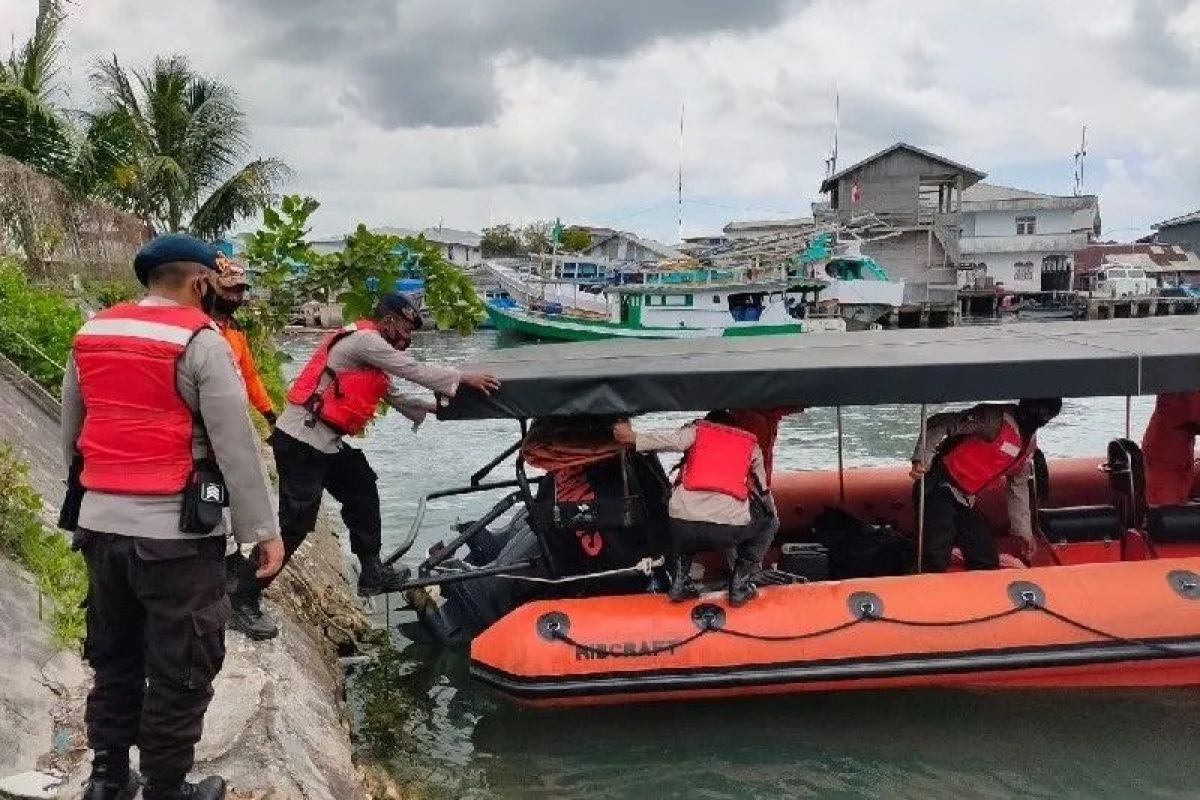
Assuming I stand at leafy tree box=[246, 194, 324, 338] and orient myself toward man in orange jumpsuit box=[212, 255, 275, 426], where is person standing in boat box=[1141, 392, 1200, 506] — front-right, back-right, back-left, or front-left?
front-left

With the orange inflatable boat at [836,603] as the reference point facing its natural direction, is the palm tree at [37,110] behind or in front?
behind

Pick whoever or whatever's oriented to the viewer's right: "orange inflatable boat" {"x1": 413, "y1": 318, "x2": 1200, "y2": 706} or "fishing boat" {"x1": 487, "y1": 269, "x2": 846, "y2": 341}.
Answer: the orange inflatable boat

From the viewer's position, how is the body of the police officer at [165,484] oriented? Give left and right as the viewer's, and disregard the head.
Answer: facing away from the viewer and to the right of the viewer

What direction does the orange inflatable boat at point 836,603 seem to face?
to the viewer's right

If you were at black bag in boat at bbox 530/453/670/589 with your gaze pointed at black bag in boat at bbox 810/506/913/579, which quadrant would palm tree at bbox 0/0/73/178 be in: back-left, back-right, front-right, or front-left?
back-left

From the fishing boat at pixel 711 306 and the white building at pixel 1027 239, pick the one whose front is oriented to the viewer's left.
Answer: the fishing boat

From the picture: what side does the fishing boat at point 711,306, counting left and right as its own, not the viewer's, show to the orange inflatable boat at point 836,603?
left

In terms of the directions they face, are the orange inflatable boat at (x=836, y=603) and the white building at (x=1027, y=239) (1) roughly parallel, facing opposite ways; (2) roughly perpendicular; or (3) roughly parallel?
roughly perpendicular

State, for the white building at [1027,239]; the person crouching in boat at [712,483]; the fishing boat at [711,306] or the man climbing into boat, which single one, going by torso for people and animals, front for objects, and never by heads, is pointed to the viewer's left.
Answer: the fishing boat

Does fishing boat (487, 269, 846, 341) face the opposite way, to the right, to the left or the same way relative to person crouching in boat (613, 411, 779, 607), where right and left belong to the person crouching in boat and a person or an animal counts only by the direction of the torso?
to the left

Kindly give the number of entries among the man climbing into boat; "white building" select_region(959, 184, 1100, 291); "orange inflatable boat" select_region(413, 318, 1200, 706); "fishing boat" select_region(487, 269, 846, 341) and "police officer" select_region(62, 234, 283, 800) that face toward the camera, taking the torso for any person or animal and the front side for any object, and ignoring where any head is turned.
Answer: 1

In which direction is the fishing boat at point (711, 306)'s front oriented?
to the viewer's left

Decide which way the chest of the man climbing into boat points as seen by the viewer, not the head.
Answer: to the viewer's right

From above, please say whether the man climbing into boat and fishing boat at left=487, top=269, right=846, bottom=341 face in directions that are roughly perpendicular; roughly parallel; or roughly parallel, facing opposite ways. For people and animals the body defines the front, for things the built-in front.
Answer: roughly parallel, facing opposite ways

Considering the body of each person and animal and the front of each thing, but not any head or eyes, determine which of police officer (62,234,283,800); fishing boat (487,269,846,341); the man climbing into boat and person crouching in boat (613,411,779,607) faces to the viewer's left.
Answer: the fishing boat

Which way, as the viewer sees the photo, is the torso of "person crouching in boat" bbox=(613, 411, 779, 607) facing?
away from the camera

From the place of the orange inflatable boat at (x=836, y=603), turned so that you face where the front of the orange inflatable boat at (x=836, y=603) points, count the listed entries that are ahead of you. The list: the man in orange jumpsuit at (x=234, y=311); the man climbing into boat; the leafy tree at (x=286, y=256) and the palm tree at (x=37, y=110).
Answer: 0

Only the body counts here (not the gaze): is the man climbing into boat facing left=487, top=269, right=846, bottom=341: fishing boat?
no

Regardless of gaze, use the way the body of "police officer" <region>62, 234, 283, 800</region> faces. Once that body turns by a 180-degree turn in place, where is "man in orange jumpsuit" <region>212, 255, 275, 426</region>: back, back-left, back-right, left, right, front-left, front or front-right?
back-right

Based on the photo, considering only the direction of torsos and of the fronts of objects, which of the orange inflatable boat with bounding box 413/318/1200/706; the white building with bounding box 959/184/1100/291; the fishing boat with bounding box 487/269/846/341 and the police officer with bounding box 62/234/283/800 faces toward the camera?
the white building
